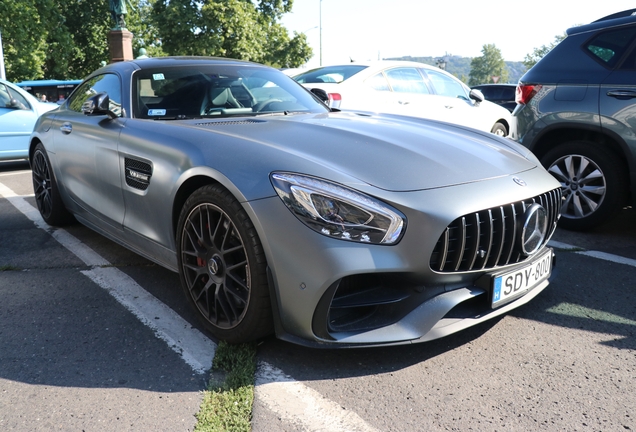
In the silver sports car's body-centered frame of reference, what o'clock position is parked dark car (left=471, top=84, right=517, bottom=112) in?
The parked dark car is roughly at 8 o'clock from the silver sports car.

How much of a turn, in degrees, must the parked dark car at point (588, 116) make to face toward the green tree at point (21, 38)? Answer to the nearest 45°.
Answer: approximately 135° to its left

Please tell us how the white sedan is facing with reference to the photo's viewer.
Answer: facing away from the viewer and to the right of the viewer

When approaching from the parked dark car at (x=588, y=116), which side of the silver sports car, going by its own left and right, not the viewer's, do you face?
left

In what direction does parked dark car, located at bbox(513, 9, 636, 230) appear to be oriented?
to the viewer's right

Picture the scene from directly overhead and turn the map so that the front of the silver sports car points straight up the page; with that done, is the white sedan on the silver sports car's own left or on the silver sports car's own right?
on the silver sports car's own left

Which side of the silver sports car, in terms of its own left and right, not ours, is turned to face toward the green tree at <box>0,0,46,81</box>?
back

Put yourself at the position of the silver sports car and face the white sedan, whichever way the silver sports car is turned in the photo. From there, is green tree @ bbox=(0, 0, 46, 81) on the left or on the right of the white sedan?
left

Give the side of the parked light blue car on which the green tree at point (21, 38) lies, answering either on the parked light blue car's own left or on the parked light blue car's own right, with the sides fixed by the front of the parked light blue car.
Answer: on the parked light blue car's own left

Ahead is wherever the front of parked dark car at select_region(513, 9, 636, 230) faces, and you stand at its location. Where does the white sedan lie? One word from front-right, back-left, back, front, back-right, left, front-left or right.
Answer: back-left
